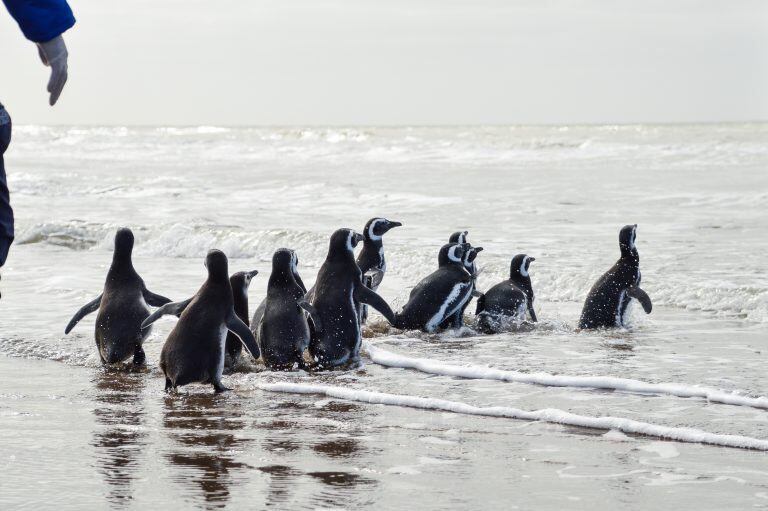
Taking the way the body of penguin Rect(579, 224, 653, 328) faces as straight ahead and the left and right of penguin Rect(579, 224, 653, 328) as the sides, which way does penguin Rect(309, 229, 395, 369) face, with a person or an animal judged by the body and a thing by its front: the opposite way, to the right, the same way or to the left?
the same way

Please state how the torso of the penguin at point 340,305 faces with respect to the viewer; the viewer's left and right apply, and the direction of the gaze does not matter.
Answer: facing away from the viewer and to the right of the viewer

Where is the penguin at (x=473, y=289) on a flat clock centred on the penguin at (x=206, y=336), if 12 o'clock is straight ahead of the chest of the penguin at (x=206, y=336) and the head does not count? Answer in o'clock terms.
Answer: the penguin at (x=473, y=289) is roughly at 12 o'clock from the penguin at (x=206, y=336).

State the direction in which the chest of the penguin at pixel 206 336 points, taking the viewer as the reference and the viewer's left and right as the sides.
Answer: facing away from the viewer and to the right of the viewer

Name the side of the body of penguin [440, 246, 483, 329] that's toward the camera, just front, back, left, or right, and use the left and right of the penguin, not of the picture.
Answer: right

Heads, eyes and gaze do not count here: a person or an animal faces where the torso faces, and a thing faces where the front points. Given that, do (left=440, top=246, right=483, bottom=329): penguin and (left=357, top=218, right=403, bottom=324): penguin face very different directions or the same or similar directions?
same or similar directions

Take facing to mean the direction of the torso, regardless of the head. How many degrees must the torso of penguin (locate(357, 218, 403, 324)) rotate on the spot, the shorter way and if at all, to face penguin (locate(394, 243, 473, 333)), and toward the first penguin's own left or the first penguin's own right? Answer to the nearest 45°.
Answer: approximately 45° to the first penguin's own right

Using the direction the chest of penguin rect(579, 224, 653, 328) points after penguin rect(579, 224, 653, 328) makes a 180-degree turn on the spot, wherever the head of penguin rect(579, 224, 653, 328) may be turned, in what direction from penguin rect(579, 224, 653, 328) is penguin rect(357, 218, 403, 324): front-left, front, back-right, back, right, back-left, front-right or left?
front-right
